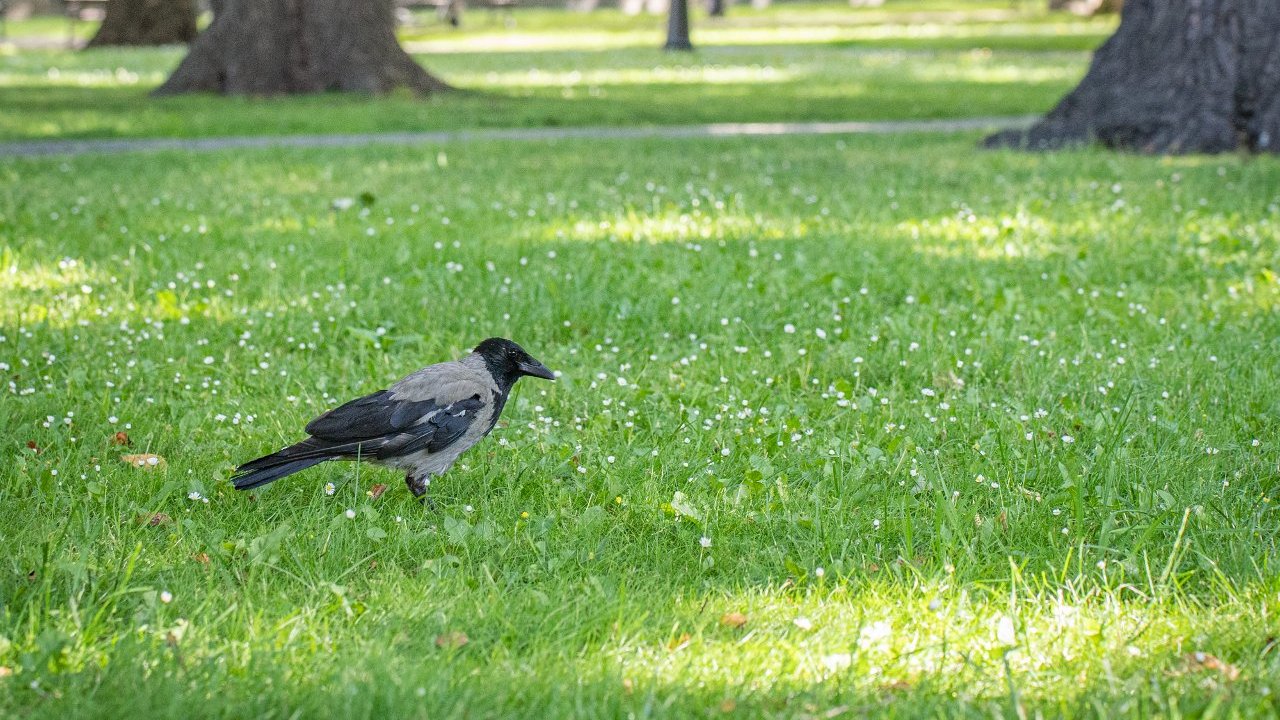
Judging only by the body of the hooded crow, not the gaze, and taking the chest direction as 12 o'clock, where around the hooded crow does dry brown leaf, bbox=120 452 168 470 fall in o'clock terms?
The dry brown leaf is roughly at 7 o'clock from the hooded crow.

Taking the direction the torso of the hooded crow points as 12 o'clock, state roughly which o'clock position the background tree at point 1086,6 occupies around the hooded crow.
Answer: The background tree is roughly at 10 o'clock from the hooded crow.

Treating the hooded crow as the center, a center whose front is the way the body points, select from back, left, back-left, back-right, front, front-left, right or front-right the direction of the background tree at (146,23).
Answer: left

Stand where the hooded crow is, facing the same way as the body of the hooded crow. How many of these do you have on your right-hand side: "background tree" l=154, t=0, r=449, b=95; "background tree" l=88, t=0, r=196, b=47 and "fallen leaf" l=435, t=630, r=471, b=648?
1

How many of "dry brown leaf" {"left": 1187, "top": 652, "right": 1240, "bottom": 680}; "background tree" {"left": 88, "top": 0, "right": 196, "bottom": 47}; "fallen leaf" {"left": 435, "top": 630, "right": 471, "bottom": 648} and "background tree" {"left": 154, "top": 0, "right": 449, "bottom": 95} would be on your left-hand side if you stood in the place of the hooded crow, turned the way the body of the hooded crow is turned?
2

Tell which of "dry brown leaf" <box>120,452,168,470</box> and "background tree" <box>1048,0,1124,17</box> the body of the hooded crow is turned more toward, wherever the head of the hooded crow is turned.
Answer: the background tree

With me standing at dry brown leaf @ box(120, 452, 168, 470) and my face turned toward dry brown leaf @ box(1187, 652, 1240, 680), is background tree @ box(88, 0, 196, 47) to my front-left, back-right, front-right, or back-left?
back-left

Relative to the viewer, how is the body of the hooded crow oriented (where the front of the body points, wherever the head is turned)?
to the viewer's right

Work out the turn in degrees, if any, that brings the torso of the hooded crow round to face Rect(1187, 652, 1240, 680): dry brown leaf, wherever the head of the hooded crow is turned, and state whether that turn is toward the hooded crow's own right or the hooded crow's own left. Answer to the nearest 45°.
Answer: approximately 45° to the hooded crow's own right
